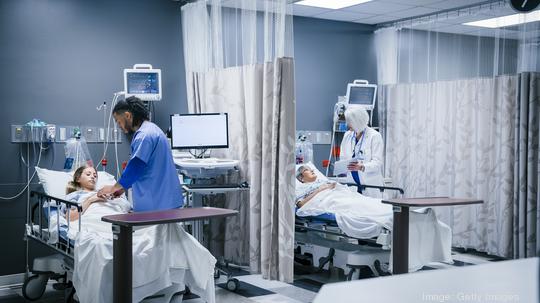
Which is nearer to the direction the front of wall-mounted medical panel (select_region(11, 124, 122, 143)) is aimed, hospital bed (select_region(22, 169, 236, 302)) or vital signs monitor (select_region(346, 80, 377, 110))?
the hospital bed

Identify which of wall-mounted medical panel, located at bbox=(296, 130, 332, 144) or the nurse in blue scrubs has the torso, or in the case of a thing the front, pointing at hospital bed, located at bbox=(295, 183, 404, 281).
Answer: the wall-mounted medical panel

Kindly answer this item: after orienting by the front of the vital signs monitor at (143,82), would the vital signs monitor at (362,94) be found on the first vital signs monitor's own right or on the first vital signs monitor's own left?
on the first vital signs monitor's own left

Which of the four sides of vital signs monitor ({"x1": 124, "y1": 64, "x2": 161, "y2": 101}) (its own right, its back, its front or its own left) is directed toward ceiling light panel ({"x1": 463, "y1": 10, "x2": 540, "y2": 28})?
left

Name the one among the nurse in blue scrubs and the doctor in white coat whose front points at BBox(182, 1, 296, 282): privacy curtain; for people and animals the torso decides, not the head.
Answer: the doctor in white coat

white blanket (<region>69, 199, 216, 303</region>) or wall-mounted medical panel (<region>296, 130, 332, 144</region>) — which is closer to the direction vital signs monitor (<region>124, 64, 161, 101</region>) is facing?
the white blanket

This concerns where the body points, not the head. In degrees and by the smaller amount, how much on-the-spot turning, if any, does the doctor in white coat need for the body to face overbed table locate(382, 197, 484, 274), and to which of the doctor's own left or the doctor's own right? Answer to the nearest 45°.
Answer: approximately 45° to the doctor's own left

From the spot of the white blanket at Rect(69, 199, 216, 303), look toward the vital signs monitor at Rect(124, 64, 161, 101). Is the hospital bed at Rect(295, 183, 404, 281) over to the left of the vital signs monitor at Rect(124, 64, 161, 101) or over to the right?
right

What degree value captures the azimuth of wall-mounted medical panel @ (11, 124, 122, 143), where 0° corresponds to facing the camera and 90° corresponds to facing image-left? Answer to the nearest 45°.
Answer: approximately 0°

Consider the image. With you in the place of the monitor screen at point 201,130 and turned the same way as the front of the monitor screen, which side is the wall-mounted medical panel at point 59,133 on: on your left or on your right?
on your right

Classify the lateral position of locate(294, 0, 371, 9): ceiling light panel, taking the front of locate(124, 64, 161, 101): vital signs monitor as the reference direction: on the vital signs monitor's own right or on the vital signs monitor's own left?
on the vital signs monitor's own left

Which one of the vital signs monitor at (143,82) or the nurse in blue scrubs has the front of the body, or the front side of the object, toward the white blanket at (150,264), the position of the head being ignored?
the vital signs monitor

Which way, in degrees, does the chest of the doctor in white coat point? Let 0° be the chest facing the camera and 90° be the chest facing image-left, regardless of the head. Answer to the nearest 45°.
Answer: approximately 45°

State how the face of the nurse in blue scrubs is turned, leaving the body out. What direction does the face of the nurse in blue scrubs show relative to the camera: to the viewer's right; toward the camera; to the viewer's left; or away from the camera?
to the viewer's left

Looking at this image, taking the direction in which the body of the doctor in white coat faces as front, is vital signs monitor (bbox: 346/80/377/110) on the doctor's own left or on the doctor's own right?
on the doctor's own right
